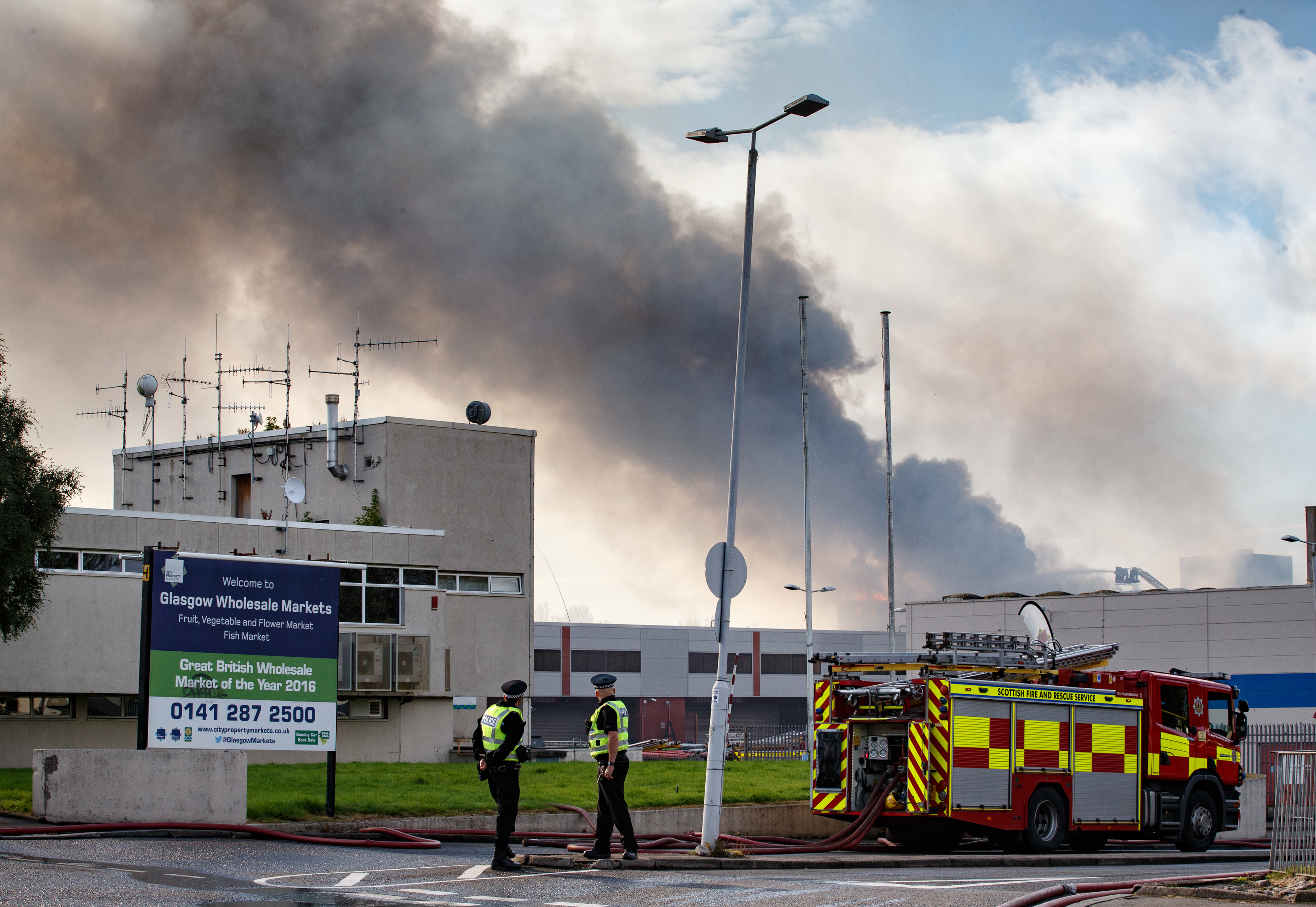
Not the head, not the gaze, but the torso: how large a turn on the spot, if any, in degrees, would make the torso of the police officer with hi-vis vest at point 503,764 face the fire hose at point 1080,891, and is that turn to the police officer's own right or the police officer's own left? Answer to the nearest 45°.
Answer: approximately 90° to the police officer's own right

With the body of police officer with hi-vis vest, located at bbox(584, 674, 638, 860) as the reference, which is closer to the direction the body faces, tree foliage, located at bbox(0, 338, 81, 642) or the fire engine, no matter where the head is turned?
the tree foliage

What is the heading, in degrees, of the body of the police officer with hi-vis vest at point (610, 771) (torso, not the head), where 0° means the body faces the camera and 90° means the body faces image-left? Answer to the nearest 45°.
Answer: approximately 90°

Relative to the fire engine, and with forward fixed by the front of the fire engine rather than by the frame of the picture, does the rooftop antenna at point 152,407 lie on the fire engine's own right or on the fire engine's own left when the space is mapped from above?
on the fire engine's own left

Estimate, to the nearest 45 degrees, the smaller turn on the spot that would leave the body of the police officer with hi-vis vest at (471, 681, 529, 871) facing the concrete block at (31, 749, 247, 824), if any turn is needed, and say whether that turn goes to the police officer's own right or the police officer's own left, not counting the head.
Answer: approximately 90° to the police officer's own left

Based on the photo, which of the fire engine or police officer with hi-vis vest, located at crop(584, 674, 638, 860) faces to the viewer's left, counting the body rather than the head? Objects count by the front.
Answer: the police officer with hi-vis vest

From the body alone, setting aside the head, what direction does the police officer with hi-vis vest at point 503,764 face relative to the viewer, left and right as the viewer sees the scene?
facing away from the viewer and to the right of the viewer

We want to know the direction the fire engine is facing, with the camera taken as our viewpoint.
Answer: facing away from the viewer and to the right of the viewer
